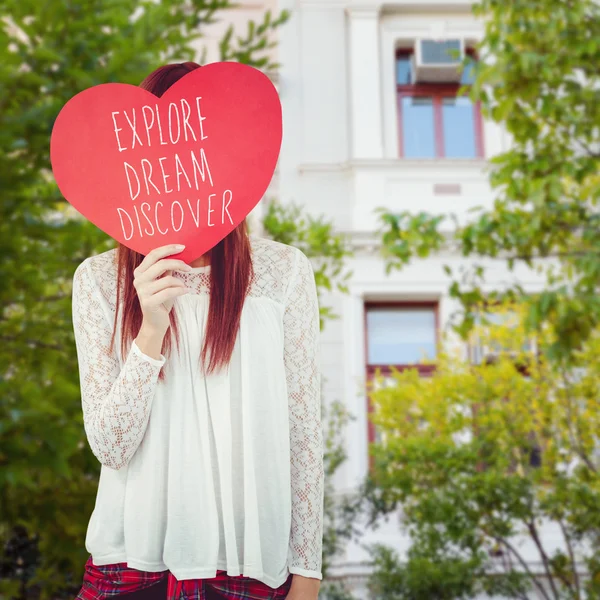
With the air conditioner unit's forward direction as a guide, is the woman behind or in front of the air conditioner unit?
in front

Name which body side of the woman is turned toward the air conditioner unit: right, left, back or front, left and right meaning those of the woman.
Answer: back

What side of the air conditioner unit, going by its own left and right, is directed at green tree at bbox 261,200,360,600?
front

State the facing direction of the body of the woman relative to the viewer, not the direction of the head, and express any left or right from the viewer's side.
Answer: facing the viewer

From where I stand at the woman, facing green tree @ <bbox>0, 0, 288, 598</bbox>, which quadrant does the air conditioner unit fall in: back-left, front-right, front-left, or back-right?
front-right

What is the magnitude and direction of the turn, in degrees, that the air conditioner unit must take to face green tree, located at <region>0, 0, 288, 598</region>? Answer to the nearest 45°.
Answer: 0° — it already faces it

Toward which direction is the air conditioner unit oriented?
toward the camera

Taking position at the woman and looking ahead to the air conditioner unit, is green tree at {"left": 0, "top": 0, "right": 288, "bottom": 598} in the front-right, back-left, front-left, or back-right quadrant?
front-left

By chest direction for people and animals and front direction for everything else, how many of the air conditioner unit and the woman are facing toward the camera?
2

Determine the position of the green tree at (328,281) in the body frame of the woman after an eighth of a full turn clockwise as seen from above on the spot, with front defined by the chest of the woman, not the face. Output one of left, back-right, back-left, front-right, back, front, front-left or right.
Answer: back-right

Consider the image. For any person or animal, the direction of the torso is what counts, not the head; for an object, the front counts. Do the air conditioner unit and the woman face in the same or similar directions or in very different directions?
same or similar directions
